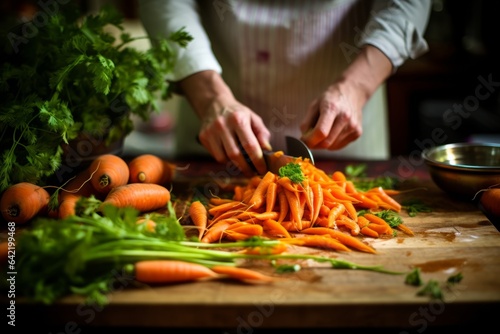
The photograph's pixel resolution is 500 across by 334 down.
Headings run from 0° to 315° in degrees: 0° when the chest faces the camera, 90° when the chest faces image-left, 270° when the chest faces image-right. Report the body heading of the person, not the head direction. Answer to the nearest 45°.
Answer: approximately 0°

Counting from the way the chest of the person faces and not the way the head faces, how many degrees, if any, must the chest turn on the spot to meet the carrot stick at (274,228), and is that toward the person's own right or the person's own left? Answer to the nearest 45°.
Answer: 0° — they already face it
